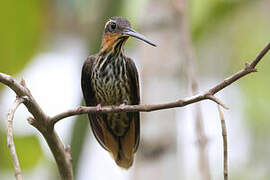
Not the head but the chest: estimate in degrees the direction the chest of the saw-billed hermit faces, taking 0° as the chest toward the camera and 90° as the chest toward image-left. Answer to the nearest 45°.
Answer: approximately 0°

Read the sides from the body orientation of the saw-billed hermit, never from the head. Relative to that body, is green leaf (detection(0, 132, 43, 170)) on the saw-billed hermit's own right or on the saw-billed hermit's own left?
on the saw-billed hermit's own right

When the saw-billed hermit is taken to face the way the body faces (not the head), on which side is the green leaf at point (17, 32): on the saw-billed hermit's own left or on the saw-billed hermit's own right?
on the saw-billed hermit's own right
